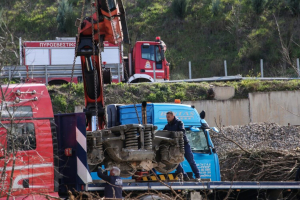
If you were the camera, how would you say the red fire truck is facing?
facing to the right of the viewer

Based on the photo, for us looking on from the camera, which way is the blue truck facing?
facing to the right of the viewer

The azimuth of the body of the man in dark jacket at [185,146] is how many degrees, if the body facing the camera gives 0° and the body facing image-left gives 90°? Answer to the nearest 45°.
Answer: approximately 90°

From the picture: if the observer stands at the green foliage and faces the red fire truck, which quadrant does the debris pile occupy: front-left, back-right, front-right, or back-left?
front-left

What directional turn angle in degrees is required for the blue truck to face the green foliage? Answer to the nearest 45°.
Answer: approximately 90° to its left

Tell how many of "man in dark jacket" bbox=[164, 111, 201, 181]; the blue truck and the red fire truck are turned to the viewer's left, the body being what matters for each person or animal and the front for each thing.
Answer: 1

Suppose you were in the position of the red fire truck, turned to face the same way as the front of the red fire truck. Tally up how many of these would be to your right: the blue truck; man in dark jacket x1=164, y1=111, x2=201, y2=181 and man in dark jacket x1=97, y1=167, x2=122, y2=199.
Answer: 3

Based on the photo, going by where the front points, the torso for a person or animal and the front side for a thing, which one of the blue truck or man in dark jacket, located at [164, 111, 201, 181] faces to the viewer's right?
the blue truck

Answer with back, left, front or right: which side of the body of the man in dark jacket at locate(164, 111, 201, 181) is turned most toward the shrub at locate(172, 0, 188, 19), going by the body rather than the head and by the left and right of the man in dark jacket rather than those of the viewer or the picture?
right

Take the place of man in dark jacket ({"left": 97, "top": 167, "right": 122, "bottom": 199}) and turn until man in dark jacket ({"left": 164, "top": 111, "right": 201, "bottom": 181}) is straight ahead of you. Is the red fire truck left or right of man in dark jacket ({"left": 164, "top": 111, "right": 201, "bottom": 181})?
left
